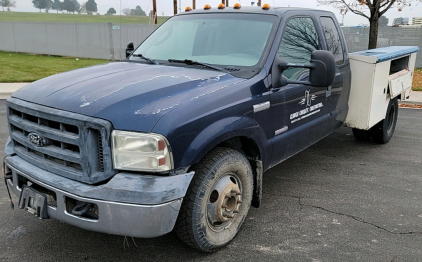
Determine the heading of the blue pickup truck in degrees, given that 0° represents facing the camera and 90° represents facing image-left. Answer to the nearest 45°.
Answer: approximately 45°
